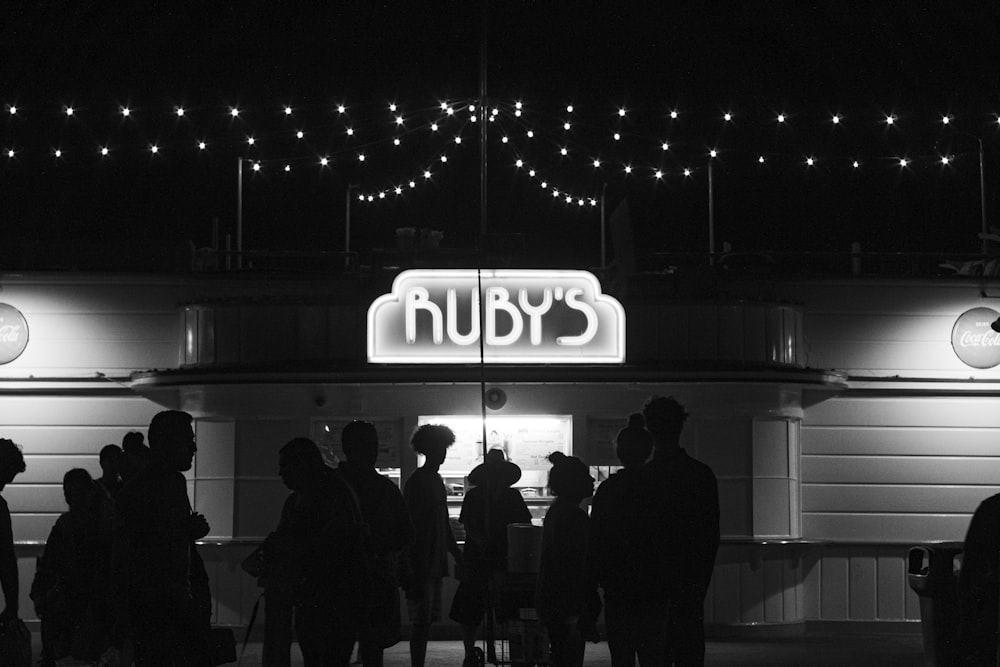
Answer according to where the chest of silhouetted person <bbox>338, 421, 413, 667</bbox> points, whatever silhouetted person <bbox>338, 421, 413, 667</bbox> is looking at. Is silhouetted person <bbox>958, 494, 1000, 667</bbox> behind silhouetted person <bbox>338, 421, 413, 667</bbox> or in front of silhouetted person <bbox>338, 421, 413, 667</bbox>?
behind

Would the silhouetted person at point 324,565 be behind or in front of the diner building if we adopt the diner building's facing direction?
in front

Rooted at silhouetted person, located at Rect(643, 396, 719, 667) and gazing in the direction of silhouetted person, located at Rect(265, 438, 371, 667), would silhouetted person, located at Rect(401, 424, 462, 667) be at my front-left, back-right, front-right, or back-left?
front-right

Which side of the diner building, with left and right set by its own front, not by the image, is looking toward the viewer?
front

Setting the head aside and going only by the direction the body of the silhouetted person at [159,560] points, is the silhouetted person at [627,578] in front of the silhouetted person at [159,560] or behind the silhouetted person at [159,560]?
in front

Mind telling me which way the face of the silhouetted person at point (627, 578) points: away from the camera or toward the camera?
away from the camera

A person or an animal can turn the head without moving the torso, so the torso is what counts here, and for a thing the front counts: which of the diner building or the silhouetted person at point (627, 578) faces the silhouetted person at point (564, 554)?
the diner building

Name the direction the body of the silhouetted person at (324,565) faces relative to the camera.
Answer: to the viewer's left

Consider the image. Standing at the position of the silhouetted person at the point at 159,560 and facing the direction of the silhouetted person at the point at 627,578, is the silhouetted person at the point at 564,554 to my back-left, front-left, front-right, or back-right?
front-left

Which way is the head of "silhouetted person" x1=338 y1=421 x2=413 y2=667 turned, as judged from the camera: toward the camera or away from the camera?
away from the camera
